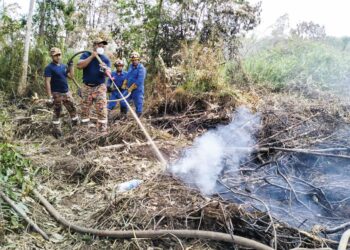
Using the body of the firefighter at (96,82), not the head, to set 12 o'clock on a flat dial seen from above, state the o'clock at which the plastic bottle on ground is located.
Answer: The plastic bottle on ground is roughly at 1 o'clock from the firefighter.

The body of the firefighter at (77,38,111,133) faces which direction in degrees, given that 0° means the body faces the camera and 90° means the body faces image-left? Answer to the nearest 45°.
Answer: approximately 315°

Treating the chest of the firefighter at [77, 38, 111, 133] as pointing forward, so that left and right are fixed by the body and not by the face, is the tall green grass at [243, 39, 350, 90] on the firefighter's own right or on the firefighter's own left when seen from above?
on the firefighter's own left

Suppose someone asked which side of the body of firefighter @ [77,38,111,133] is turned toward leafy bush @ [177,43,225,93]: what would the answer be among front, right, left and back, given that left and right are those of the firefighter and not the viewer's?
left

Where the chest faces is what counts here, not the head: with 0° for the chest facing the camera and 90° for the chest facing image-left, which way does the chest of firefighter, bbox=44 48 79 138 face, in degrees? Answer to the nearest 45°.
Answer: approximately 315°

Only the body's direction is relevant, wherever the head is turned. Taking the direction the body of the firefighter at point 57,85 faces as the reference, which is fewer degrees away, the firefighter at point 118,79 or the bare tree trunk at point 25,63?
the firefighter

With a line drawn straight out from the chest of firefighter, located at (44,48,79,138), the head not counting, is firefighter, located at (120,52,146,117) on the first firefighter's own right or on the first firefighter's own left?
on the first firefighter's own left

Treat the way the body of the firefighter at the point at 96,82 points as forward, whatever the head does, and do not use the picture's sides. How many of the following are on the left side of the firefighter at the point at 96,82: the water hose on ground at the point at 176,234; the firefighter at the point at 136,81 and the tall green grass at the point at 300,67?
2
